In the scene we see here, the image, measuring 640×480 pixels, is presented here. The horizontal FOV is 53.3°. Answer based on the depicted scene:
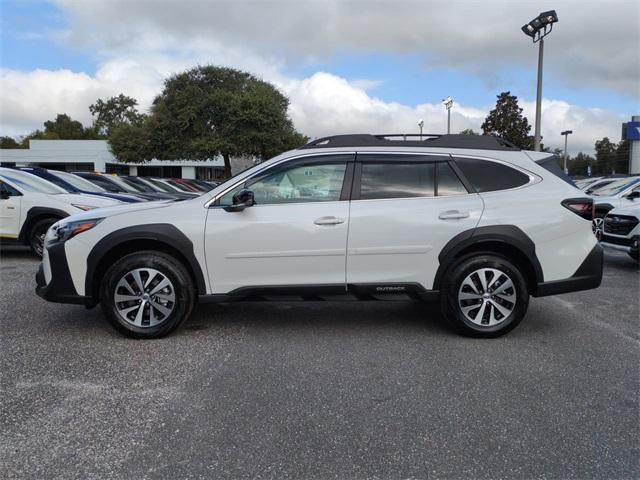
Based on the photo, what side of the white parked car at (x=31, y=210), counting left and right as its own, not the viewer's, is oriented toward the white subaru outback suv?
front

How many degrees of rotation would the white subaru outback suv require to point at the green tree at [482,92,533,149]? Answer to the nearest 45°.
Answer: approximately 90° to its right

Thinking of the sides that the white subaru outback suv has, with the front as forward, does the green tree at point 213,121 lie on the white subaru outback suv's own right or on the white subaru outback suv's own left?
on the white subaru outback suv's own right

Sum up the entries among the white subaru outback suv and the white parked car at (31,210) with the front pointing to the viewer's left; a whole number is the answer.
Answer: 1

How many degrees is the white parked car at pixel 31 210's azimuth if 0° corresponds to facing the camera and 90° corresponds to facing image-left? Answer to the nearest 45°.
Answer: approximately 315°

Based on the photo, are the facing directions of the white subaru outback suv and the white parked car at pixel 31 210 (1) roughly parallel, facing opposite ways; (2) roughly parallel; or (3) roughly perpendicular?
roughly parallel, facing opposite ways

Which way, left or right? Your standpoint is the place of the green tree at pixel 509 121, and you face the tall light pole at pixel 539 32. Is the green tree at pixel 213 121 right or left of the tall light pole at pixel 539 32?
right

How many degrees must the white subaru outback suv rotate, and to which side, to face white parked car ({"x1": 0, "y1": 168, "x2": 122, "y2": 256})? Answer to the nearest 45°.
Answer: approximately 45° to its right

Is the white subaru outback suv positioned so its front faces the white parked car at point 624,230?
no

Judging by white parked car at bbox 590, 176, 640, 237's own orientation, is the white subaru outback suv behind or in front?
in front

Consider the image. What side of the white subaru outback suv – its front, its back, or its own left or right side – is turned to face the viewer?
left

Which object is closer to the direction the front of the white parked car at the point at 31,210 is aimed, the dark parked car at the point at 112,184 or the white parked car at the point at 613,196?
the white parked car

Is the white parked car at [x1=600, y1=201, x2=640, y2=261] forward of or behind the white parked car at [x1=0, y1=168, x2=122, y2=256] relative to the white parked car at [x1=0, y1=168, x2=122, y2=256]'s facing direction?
forward

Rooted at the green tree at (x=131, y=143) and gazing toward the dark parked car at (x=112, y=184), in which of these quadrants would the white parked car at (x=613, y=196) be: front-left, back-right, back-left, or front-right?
front-left

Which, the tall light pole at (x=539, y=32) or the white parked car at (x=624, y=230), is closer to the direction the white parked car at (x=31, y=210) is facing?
the white parked car

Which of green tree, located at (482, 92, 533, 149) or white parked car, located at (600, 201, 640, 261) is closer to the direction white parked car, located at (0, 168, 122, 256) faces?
the white parked car
